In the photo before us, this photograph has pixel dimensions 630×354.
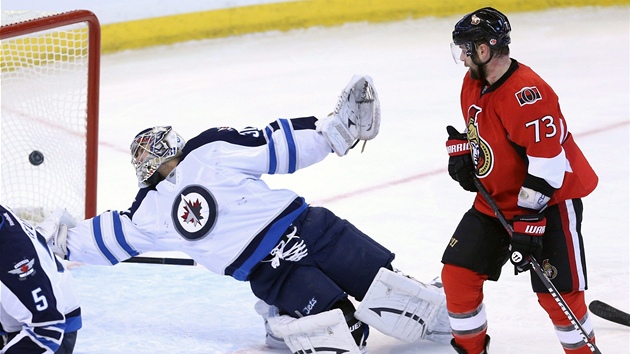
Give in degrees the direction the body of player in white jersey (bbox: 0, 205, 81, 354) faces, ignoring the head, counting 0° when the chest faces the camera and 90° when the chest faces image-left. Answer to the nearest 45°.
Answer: approximately 90°

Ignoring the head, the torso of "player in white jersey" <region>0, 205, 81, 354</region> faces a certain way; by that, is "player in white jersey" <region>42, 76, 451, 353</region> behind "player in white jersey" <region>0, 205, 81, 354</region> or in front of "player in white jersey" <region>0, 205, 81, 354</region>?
behind

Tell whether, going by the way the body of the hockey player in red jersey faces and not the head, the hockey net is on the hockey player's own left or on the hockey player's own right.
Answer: on the hockey player's own right

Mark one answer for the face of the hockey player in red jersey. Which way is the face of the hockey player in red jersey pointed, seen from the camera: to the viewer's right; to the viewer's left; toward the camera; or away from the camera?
to the viewer's left

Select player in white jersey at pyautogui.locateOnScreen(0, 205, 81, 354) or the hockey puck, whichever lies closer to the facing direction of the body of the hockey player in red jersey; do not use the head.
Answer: the player in white jersey
